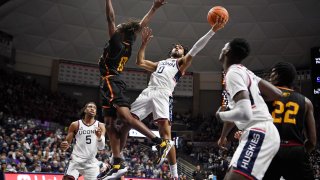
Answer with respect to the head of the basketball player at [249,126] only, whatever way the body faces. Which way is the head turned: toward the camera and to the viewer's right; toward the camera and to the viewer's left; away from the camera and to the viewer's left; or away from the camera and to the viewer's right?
away from the camera and to the viewer's left

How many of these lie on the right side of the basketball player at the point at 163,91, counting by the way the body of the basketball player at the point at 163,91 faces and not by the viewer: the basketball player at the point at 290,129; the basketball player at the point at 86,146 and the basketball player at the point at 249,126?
1

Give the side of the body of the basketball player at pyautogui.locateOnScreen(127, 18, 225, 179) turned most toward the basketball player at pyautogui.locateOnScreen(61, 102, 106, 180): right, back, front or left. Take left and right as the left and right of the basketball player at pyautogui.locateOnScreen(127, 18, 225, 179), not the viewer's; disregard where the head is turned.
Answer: right

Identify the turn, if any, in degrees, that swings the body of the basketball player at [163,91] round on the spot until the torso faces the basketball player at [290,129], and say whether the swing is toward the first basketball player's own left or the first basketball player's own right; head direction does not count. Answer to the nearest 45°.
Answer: approximately 90° to the first basketball player's own left

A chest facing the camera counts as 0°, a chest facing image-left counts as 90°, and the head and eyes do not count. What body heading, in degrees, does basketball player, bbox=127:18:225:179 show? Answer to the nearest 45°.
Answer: approximately 45°

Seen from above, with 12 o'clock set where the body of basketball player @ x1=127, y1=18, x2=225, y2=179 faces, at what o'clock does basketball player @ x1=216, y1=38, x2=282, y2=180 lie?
basketball player @ x1=216, y1=38, x2=282, y2=180 is roughly at 10 o'clock from basketball player @ x1=127, y1=18, x2=225, y2=179.

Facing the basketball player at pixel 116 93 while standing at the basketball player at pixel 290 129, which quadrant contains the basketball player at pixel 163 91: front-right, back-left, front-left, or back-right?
front-right
